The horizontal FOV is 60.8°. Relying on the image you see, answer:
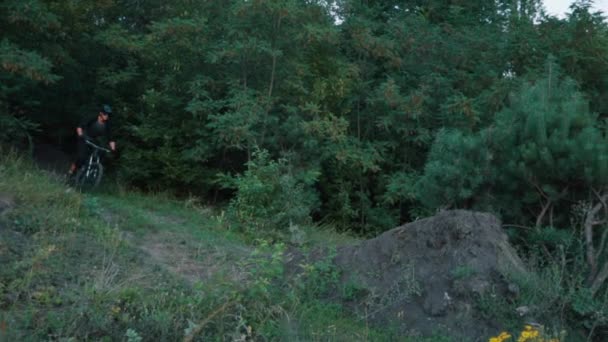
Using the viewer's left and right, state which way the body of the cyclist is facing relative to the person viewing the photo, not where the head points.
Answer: facing the viewer and to the right of the viewer

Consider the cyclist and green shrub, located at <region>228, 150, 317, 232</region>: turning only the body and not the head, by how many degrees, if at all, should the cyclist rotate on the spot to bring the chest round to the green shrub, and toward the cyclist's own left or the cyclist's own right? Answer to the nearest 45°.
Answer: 0° — they already face it
